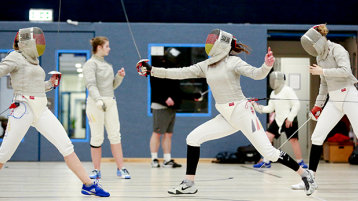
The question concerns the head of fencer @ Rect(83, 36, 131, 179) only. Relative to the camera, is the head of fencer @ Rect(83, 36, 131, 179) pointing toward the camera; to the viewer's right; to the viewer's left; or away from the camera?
to the viewer's right

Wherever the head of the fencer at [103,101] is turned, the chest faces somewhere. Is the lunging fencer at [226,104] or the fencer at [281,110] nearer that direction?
the lunging fencer

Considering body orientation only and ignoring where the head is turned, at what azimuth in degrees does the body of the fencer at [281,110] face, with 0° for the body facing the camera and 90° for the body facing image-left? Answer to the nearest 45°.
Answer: approximately 45°

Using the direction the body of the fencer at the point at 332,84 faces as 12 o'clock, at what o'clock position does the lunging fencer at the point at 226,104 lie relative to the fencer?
The lunging fencer is roughly at 12 o'clock from the fencer.

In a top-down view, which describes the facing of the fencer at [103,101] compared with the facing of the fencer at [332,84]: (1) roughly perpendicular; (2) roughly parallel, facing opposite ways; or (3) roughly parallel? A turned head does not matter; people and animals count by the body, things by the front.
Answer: roughly perpendicular

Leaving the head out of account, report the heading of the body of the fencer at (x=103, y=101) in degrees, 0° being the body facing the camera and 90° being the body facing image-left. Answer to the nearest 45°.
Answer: approximately 315°

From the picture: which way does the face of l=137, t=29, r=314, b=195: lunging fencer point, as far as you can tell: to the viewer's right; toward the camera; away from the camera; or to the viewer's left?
to the viewer's left

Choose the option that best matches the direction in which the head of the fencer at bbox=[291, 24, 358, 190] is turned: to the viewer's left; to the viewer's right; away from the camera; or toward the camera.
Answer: to the viewer's left
